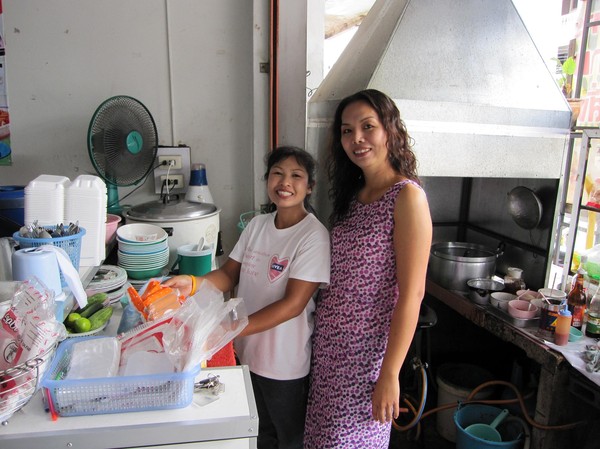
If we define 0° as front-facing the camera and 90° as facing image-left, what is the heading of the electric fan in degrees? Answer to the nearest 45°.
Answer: approximately 315°

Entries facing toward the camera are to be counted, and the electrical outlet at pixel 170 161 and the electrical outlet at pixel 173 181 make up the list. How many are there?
2
